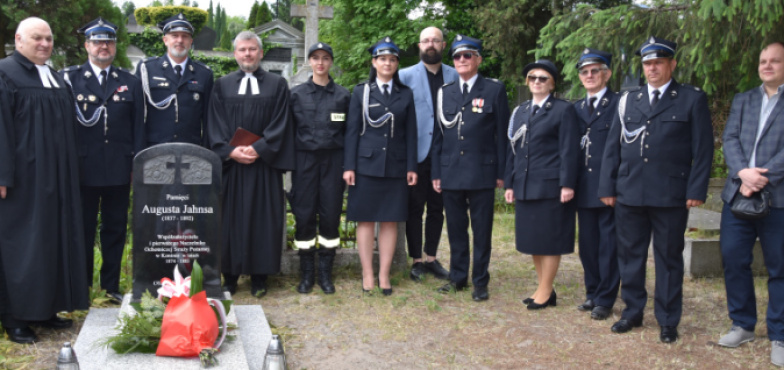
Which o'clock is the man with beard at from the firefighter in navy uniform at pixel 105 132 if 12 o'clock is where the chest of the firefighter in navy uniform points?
The man with beard is roughly at 9 o'clock from the firefighter in navy uniform.

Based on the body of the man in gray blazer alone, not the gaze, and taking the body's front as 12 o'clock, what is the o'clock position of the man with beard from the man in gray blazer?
The man with beard is roughly at 2 o'clock from the man in gray blazer.

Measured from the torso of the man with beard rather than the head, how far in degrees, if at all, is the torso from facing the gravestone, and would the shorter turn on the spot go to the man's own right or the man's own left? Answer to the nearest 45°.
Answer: approximately 45° to the man's own right

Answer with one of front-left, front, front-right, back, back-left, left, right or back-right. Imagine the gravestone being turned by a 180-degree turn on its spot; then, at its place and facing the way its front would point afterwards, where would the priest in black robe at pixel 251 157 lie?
front-right

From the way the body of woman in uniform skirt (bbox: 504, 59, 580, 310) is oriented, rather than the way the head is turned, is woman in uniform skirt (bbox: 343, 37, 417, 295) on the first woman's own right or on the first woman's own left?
on the first woman's own right

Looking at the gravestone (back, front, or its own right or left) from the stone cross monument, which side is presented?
back

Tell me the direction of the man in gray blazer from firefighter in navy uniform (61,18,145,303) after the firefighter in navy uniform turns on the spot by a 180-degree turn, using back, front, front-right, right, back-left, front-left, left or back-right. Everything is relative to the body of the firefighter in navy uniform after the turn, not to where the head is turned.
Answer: back-right

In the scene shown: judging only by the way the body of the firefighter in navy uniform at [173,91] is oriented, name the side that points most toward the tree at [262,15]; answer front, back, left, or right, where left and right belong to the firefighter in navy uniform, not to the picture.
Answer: back

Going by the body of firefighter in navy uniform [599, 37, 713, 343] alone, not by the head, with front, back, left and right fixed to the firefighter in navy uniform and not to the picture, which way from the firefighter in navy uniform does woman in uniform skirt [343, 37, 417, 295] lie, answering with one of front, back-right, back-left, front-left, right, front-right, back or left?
front-right

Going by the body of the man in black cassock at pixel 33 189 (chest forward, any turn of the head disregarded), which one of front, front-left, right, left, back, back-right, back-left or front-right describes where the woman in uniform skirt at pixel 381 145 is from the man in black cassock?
front-left
